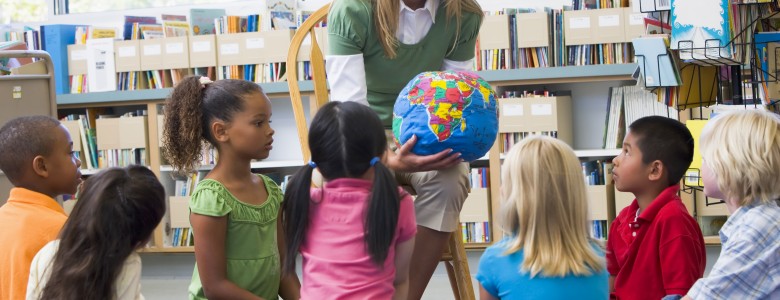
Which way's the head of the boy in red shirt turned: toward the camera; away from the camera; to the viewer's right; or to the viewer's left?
to the viewer's left

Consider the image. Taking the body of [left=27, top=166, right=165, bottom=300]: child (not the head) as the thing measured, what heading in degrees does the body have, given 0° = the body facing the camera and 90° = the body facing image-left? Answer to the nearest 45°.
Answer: approximately 225°

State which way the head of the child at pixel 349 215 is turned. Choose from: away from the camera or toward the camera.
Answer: away from the camera

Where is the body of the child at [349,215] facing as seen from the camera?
away from the camera

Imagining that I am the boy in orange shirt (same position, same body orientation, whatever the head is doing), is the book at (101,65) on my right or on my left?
on my left

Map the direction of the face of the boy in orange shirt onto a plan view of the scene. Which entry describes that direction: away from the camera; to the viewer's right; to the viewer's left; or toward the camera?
to the viewer's right

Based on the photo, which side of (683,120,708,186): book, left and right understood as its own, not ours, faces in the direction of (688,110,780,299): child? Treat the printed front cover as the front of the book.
front

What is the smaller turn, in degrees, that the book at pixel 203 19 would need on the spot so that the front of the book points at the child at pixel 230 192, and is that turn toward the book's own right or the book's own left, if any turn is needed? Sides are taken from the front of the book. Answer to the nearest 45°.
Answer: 0° — it already faces them

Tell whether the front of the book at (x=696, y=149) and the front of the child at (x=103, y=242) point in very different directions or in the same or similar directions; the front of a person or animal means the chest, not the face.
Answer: very different directions

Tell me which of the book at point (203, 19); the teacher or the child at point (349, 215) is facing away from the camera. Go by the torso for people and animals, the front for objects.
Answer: the child
